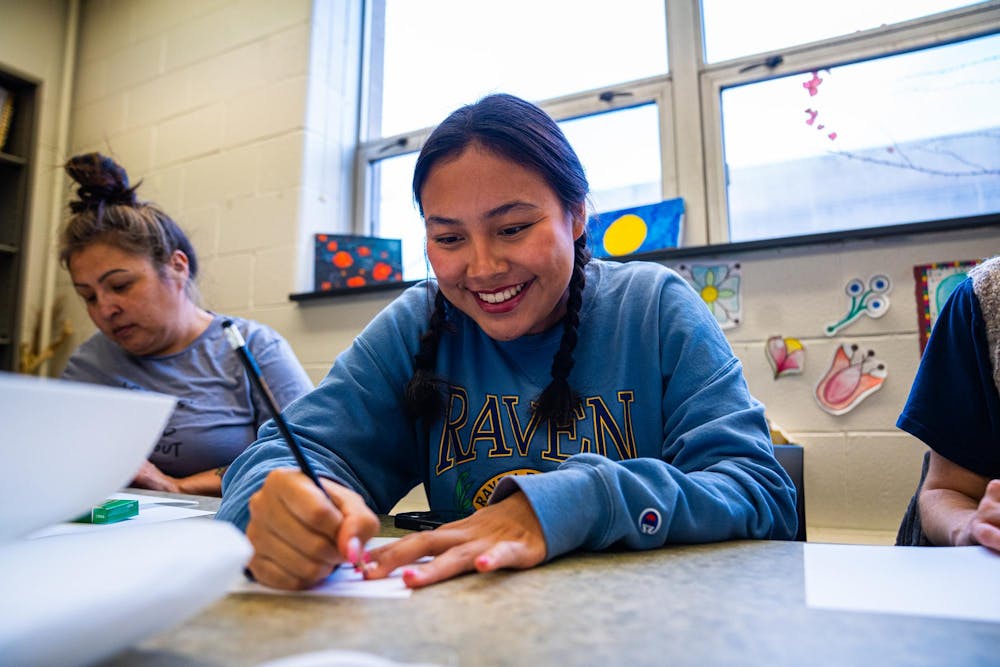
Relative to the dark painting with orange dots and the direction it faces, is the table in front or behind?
in front

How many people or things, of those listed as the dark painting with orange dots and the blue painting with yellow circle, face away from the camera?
0

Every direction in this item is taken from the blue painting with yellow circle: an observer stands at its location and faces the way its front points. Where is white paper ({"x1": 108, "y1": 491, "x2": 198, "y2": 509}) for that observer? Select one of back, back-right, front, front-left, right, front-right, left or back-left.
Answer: front

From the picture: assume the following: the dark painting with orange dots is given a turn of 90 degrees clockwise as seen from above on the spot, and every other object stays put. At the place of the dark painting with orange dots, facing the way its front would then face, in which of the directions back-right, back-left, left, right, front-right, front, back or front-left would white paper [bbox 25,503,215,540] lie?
front-left

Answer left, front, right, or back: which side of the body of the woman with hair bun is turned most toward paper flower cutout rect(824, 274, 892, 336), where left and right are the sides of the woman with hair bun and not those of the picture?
left

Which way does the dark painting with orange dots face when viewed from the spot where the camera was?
facing the viewer and to the right of the viewer

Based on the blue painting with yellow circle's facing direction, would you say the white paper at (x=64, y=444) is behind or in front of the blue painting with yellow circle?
in front

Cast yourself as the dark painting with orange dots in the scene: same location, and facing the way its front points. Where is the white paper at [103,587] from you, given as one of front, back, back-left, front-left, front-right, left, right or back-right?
front-right

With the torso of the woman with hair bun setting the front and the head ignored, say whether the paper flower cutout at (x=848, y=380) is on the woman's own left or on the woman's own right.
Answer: on the woman's own left

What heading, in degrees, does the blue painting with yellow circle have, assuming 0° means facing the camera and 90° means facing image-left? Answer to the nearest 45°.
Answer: approximately 45°
